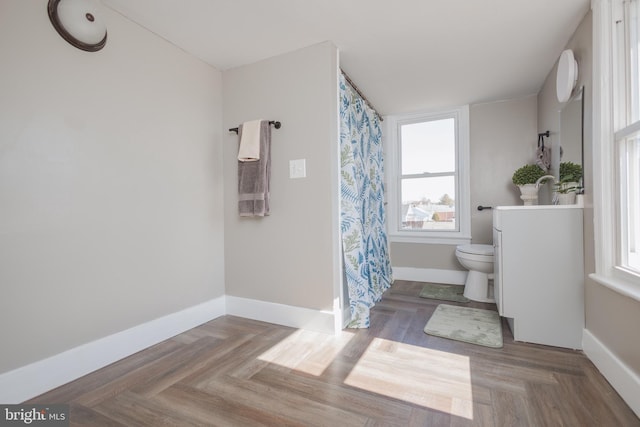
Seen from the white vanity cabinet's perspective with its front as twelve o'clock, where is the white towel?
The white towel is roughly at 11 o'clock from the white vanity cabinet.

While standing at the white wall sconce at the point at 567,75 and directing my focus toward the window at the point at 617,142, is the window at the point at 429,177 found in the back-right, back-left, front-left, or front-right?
back-right

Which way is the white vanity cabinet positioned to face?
to the viewer's left

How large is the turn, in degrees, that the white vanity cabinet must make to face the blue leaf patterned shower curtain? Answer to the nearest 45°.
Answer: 0° — it already faces it
